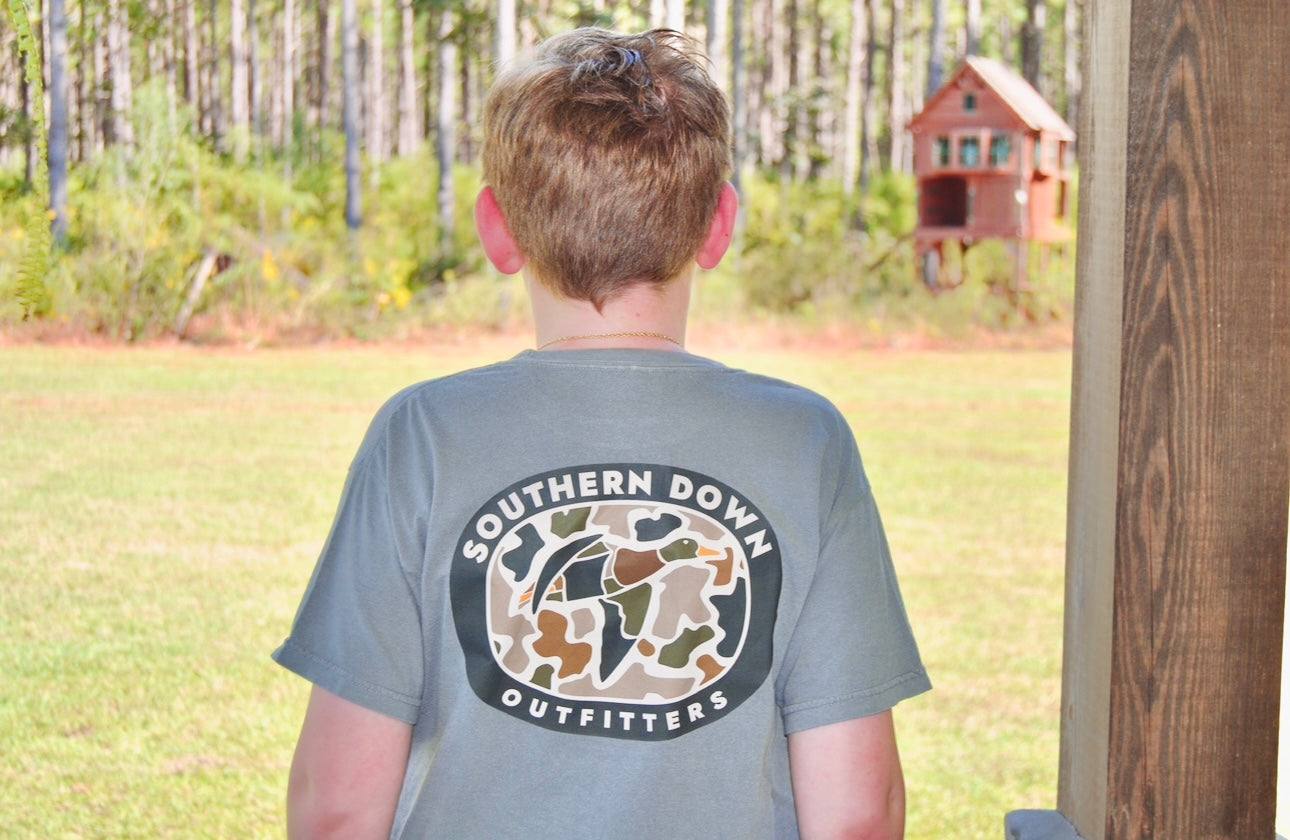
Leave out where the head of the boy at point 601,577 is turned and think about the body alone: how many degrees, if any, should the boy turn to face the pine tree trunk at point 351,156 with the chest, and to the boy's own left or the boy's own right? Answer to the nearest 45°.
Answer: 0° — they already face it

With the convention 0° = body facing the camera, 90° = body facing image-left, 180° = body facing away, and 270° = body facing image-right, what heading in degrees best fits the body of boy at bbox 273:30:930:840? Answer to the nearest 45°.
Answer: approximately 180°

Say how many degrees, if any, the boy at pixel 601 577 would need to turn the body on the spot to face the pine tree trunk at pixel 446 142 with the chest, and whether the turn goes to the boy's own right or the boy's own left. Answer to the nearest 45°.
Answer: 0° — they already face it

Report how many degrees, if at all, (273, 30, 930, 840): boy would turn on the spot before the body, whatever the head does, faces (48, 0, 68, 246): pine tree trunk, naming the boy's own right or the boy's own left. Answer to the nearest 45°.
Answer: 0° — they already face it
